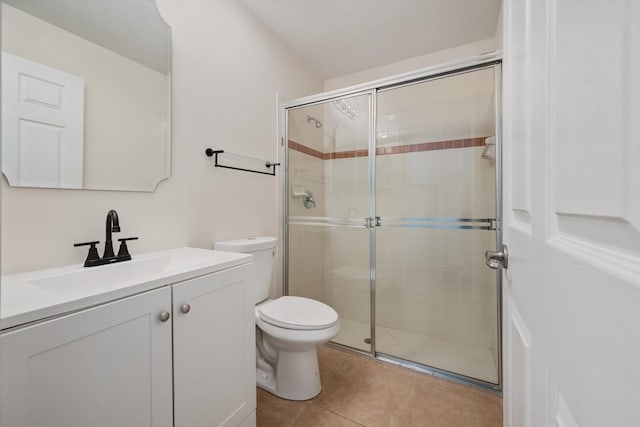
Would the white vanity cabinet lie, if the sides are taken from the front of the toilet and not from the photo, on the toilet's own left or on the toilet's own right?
on the toilet's own right

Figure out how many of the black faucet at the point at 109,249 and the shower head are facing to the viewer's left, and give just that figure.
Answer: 0

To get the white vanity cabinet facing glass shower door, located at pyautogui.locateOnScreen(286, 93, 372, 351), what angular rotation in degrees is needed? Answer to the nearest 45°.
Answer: approximately 90° to its left

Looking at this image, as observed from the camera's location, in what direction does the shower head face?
facing the viewer and to the right of the viewer

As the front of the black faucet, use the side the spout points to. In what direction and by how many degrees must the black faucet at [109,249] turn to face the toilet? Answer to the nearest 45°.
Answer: approximately 45° to its left

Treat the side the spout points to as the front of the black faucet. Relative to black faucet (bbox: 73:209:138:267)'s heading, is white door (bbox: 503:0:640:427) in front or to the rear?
in front

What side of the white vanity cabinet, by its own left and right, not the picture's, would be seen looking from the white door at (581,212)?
front

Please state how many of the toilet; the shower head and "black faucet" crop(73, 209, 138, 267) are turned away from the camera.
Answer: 0

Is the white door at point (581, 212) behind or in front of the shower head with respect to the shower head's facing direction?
in front

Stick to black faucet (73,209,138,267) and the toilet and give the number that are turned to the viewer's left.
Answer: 0

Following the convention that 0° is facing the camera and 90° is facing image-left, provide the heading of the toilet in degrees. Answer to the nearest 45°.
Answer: approximately 315°
